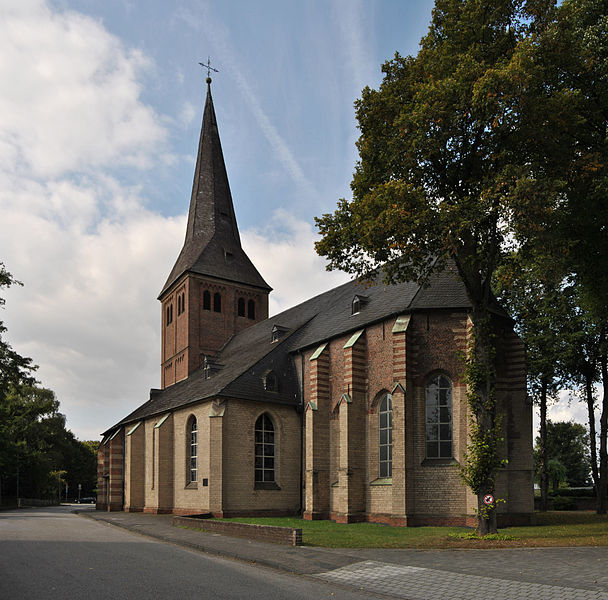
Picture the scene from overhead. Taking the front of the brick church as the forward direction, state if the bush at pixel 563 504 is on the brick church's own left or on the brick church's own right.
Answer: on the brick church's own right

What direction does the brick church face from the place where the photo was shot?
facing away from the viewer and to the left of the viewer

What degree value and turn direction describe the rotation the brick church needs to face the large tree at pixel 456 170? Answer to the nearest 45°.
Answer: approximately 135° to its left

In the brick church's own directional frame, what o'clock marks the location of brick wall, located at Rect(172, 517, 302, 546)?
The brick wall is roughly at 8 o'clock from the brick church.

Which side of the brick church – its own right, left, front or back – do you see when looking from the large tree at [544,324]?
right
